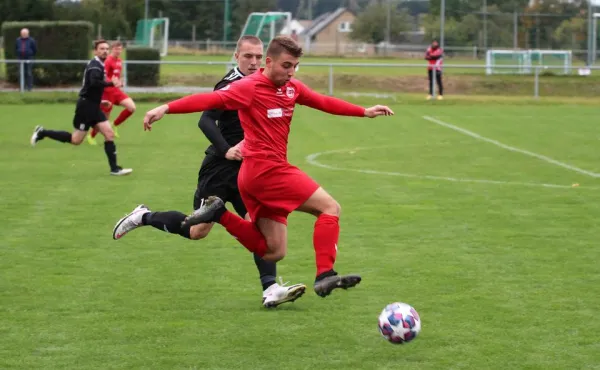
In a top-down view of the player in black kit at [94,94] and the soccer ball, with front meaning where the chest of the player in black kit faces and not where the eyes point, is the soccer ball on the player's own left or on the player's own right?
on the player's own right

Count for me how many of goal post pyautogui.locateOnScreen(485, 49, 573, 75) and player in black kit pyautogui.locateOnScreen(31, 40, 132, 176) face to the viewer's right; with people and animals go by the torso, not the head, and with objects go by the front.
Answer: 1

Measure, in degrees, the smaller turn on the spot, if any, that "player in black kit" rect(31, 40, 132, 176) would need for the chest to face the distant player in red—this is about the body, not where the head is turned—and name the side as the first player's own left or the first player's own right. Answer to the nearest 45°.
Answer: approximately 90° to the first player's own left

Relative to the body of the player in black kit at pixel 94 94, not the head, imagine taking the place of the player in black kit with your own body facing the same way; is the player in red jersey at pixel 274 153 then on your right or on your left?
on your right

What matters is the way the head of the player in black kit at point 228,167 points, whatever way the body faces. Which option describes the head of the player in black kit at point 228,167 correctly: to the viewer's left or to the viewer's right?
to the viewer's right

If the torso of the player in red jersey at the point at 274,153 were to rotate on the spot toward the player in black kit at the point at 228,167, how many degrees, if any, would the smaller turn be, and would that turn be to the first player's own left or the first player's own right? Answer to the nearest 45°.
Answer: approximately 135° to the first player's own left

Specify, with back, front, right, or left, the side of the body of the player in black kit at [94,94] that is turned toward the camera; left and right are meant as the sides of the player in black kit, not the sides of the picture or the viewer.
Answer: right

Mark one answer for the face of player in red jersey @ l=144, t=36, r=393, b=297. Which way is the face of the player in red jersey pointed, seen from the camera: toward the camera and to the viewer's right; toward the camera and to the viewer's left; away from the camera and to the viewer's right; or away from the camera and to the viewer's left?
toward the camera and to the viewer's right
